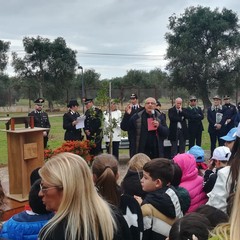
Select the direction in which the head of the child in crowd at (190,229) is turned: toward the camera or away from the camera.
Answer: away from the camera

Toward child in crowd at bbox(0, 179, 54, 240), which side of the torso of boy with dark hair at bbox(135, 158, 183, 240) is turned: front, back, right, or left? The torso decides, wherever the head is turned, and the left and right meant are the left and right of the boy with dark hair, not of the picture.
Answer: left

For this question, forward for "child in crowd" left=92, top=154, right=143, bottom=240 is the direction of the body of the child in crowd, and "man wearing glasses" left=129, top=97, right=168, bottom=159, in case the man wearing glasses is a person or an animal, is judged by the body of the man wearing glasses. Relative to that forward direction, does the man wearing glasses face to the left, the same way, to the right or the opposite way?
the opposite way

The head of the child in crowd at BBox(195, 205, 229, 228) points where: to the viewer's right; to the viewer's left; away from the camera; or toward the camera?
away from the camera

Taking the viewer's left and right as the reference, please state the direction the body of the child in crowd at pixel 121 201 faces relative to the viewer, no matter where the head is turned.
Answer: facing away from the viewer

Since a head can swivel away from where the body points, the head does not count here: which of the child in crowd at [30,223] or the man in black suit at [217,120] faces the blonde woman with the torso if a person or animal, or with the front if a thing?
the man in black suit

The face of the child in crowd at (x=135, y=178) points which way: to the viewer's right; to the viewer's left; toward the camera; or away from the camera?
away from the camera

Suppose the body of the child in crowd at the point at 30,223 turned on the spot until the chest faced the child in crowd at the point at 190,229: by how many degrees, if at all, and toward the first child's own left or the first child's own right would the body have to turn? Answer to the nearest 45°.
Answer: approximately 135° to the first child's own right

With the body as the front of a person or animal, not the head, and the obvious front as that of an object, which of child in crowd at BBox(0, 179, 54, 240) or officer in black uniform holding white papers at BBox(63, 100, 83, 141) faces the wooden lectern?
the child in crowd

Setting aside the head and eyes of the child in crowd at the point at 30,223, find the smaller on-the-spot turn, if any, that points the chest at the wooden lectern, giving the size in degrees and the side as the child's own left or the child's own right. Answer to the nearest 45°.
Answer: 0° — they already face it

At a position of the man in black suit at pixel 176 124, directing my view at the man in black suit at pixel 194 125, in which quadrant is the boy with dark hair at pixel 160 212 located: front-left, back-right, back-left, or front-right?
back-right

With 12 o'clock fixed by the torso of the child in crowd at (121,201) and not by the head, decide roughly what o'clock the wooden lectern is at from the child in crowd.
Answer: The wooden lectern is roughly at 11 o'clock from the child in crowd.

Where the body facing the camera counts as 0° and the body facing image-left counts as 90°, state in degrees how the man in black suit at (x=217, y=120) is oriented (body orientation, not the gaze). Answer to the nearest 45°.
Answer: approximately 0°

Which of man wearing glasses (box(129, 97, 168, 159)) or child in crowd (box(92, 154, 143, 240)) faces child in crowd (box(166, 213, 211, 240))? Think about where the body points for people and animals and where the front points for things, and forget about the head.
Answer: the man wearing glasses
